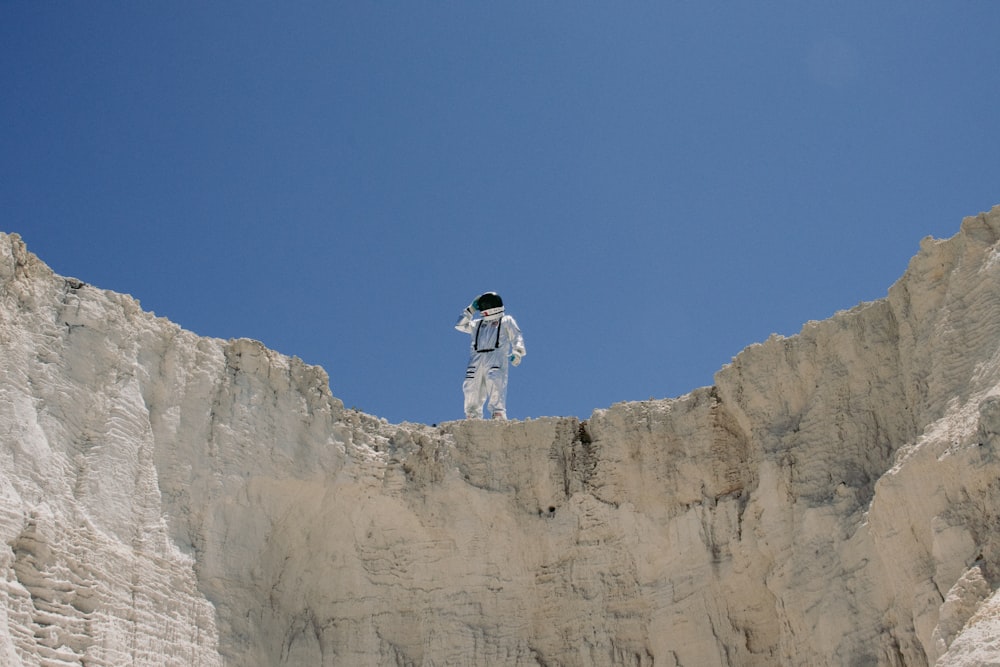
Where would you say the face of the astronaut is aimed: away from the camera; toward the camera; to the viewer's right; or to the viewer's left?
toward the camera

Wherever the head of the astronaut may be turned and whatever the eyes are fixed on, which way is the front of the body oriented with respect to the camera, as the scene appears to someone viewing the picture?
toward the camera
